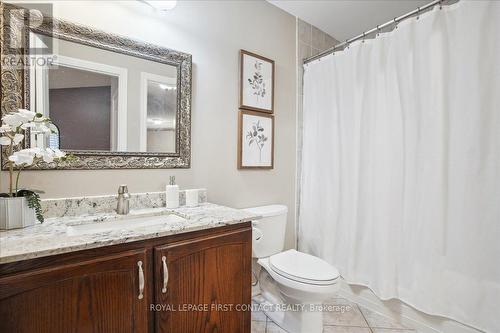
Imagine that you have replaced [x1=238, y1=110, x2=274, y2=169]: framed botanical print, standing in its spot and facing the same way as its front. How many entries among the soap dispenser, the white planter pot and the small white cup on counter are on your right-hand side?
3

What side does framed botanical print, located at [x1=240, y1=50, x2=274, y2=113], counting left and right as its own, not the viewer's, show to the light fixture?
right

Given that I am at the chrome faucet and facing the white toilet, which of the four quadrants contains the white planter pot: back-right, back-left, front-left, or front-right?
back-right

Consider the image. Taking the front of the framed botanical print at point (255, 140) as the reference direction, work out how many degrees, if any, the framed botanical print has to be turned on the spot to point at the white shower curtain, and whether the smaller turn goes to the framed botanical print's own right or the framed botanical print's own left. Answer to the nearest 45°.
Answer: approximately 45° to the framed botanical print's own left

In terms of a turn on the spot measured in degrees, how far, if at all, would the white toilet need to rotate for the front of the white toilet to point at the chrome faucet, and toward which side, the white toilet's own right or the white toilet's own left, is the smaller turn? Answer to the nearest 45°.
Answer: approximately 90° to the white toilet's own right

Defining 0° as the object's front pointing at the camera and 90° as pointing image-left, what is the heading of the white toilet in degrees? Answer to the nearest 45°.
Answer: approximately 315°
